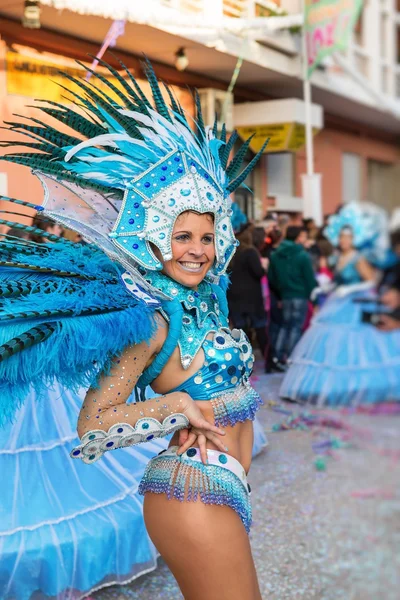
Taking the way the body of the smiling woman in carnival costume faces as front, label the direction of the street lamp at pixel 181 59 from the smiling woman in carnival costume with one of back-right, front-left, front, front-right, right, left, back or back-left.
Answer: back-left

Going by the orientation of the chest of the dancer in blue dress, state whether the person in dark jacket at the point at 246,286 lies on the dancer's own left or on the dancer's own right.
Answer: on the dancer's own right

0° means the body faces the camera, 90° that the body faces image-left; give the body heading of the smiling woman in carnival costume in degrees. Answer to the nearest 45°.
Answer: approximately 315°

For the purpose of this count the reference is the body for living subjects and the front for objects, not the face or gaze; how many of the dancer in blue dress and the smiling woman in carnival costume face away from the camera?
0

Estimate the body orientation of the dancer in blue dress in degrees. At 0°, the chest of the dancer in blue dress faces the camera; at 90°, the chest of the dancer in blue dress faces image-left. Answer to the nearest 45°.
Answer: approximately 45°

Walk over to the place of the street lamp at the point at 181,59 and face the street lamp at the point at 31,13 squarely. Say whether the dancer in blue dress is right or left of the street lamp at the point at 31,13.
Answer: left

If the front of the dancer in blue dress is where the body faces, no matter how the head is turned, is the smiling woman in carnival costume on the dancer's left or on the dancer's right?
on the dancer's right

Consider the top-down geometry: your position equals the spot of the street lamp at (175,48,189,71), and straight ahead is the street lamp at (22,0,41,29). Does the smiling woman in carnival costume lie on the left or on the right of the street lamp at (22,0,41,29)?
left
